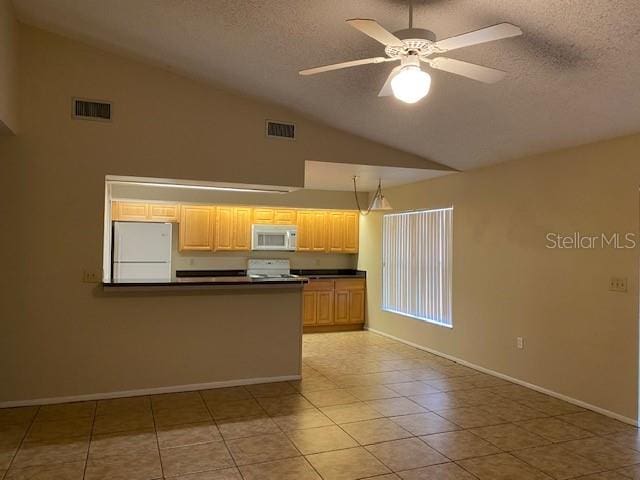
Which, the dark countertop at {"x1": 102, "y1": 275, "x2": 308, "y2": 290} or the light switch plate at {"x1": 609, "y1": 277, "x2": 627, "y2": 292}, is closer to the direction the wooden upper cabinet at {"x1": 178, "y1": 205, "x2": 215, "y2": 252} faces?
the dark countertop

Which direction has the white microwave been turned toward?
toward the camera

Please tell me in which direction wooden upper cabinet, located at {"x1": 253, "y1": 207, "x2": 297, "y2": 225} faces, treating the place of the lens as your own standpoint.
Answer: facing the viewer

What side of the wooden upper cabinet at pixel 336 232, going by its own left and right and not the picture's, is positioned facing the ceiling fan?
front

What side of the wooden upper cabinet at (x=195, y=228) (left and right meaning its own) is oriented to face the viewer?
front

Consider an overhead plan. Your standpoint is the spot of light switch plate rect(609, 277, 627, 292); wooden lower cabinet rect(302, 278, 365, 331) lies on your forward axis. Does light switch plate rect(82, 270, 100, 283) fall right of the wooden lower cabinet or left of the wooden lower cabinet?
left

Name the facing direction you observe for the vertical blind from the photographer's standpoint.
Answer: facing the viewer and to the left of the viewer

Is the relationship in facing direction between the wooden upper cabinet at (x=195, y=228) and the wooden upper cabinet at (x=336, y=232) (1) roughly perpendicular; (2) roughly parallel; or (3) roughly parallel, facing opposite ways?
roughly parallel

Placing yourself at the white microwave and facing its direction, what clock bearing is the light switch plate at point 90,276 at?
The light switch plate is roughly at 1 o'clock from the white microwave.

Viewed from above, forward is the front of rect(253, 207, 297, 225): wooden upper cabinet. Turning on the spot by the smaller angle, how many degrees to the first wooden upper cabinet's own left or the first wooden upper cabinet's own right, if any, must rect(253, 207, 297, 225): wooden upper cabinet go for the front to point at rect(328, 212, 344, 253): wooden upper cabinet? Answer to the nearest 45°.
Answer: approximately 90° to the first wooden upper cabinet's own left

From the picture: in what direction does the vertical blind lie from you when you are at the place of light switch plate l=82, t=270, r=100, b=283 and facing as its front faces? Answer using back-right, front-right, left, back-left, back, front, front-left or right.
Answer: left

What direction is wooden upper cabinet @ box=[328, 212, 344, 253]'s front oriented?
toward the camera

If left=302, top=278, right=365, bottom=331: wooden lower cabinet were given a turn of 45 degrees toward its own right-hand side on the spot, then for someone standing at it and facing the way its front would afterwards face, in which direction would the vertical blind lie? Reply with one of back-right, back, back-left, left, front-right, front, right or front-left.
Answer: left

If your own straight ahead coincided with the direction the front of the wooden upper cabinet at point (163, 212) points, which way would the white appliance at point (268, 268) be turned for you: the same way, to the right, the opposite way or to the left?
the same way

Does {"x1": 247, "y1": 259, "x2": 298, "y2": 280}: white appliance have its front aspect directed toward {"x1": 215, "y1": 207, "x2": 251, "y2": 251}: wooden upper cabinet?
no

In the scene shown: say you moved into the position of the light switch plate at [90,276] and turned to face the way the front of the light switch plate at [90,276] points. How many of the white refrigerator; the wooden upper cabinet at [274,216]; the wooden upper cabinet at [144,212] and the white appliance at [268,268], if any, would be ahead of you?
0

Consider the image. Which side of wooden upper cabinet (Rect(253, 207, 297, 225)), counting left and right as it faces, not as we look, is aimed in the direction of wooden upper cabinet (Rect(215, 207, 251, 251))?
right
